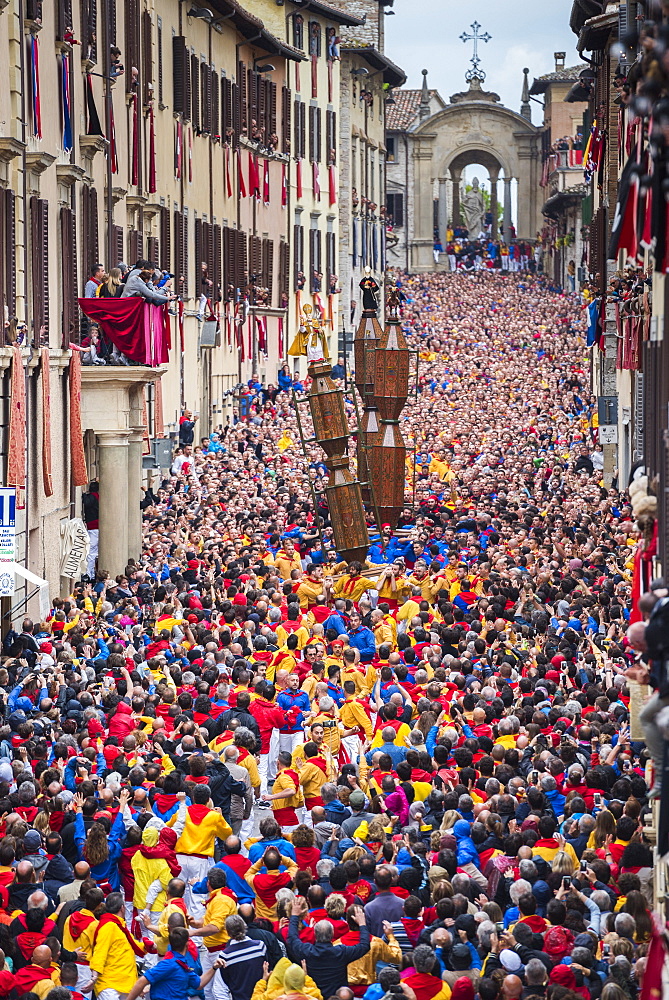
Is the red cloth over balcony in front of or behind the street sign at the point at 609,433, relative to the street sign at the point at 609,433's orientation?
in front

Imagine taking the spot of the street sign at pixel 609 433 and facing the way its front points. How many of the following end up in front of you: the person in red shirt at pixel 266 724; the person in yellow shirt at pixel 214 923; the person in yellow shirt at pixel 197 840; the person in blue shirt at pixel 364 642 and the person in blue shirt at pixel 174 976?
5

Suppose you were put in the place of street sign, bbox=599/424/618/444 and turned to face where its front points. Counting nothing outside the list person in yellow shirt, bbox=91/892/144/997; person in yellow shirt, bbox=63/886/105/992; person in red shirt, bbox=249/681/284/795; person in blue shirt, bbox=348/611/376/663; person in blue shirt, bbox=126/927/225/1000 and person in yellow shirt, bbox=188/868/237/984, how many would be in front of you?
6

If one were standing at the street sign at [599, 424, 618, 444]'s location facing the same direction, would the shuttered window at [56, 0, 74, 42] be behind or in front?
in front

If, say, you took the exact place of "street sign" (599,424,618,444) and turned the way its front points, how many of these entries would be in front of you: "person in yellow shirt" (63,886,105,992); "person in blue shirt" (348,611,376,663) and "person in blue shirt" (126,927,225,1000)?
3

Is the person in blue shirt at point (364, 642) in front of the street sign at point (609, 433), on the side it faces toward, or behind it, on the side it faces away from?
in front

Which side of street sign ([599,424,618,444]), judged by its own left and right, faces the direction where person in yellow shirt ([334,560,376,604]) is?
front
